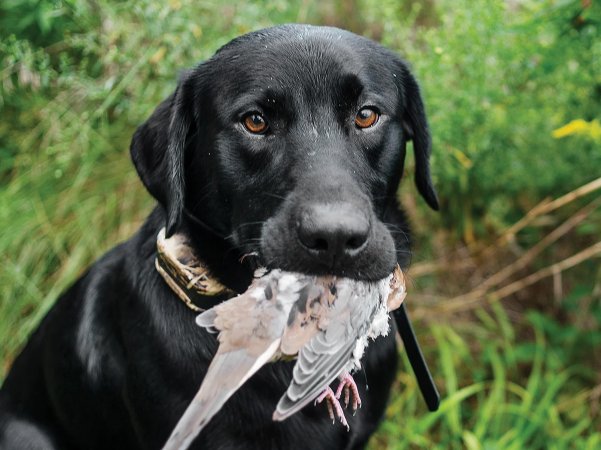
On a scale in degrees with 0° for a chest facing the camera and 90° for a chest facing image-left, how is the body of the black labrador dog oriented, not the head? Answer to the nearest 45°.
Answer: approximately 315°
